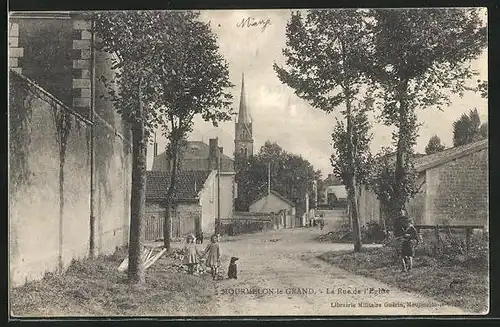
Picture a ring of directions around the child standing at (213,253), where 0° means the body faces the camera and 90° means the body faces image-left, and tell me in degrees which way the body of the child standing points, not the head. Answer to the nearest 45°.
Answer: approximately 0°

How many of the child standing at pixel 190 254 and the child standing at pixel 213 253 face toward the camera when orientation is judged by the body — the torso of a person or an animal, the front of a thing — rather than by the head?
2
